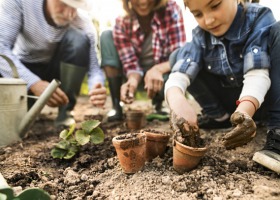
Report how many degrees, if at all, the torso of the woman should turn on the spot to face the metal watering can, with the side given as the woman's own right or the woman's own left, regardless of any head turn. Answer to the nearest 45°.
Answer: approximately 45° to the woman's own right

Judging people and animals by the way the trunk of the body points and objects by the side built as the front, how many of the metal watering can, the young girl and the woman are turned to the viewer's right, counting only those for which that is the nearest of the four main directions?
1

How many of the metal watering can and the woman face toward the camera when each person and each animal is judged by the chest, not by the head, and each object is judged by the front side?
1

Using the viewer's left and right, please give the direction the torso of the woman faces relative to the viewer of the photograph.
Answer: facing the viewer

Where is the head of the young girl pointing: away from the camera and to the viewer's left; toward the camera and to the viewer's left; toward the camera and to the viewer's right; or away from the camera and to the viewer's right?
toward the camera and to the viewer's left

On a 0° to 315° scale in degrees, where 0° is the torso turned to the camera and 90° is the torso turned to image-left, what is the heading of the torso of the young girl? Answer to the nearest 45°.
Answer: approximately 45°

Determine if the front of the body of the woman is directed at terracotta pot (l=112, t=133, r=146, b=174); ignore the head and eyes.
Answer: yes

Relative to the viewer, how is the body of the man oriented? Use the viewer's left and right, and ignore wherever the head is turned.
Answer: facing the viewer and to the right of the viewer

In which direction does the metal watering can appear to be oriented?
to the viewer's right

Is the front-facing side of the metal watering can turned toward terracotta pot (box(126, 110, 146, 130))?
yes

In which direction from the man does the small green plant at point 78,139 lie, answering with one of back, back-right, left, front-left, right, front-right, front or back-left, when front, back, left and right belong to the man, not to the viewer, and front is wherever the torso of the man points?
front-right
